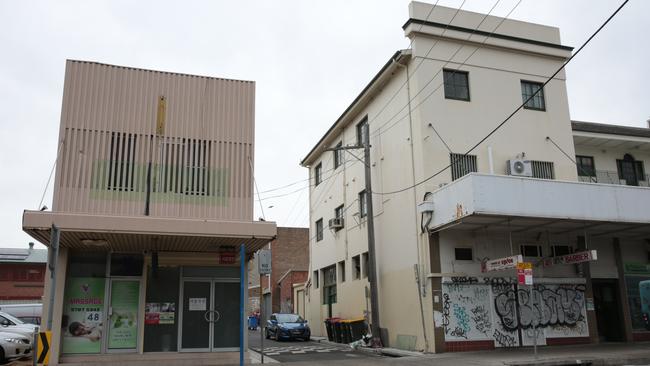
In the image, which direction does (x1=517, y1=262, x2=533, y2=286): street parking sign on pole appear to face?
toward the camera

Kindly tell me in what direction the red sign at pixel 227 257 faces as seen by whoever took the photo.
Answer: facing the viewer

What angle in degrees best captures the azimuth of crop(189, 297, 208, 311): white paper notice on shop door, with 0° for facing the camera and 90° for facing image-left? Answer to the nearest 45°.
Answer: approximately 0°

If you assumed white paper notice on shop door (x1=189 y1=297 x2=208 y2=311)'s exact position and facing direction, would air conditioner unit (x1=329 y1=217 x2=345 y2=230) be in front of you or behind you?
behind

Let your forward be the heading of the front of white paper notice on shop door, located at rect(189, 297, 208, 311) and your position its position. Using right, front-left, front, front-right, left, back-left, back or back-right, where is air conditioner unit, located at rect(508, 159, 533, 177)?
left

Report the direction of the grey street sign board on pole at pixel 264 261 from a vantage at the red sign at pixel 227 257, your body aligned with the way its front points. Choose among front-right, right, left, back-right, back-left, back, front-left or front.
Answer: front-left

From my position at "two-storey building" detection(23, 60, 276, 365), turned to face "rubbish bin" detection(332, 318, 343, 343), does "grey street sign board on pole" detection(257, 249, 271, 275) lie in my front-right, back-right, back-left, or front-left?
front-right

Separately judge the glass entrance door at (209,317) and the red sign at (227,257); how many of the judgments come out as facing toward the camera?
2

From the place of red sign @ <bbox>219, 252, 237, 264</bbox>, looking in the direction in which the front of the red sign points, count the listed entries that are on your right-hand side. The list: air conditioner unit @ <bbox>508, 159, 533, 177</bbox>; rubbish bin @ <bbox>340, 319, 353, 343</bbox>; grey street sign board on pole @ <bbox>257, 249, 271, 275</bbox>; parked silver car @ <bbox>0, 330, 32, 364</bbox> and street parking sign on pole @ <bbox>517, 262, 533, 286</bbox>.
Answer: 1

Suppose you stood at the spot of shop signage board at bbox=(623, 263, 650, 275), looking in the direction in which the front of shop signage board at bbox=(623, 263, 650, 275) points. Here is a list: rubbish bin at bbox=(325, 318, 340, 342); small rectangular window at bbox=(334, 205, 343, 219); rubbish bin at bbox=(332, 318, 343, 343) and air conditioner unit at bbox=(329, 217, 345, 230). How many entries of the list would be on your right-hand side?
4

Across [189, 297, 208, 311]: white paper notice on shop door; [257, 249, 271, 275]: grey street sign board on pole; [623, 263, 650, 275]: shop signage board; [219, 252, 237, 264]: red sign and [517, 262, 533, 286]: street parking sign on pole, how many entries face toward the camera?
5
